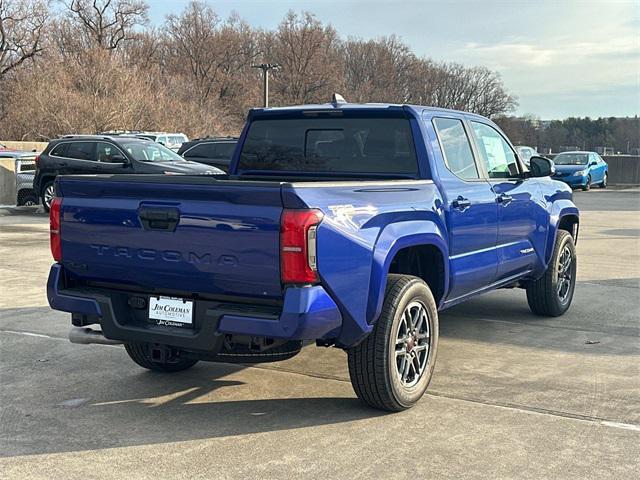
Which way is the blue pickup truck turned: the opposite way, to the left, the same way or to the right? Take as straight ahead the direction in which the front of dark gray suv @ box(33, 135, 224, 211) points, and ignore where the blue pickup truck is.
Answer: to the left

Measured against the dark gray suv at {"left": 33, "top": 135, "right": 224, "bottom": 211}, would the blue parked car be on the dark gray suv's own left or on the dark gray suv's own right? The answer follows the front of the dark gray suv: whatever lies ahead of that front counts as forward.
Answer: on the dark gray suv's own left

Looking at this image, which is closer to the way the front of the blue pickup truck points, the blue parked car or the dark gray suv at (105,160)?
the blue parked car

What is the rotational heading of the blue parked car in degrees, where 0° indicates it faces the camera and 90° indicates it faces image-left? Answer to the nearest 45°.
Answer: approximately 45°

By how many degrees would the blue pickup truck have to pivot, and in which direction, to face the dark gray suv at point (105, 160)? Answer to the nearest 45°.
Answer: approximately 45° to its left

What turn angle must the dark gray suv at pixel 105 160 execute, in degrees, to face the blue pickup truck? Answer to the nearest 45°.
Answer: approximately 45° to its right

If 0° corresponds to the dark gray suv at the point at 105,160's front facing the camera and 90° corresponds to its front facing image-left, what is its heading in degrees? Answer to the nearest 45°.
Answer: approximately 315°

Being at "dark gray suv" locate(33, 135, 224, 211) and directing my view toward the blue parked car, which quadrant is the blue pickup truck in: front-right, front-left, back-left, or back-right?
back-right

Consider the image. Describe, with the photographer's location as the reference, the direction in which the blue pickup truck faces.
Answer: facing away from the viewer and to the right of the viewer

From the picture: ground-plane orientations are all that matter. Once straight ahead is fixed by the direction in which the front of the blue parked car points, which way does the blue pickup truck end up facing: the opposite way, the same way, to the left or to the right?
the opposite way
